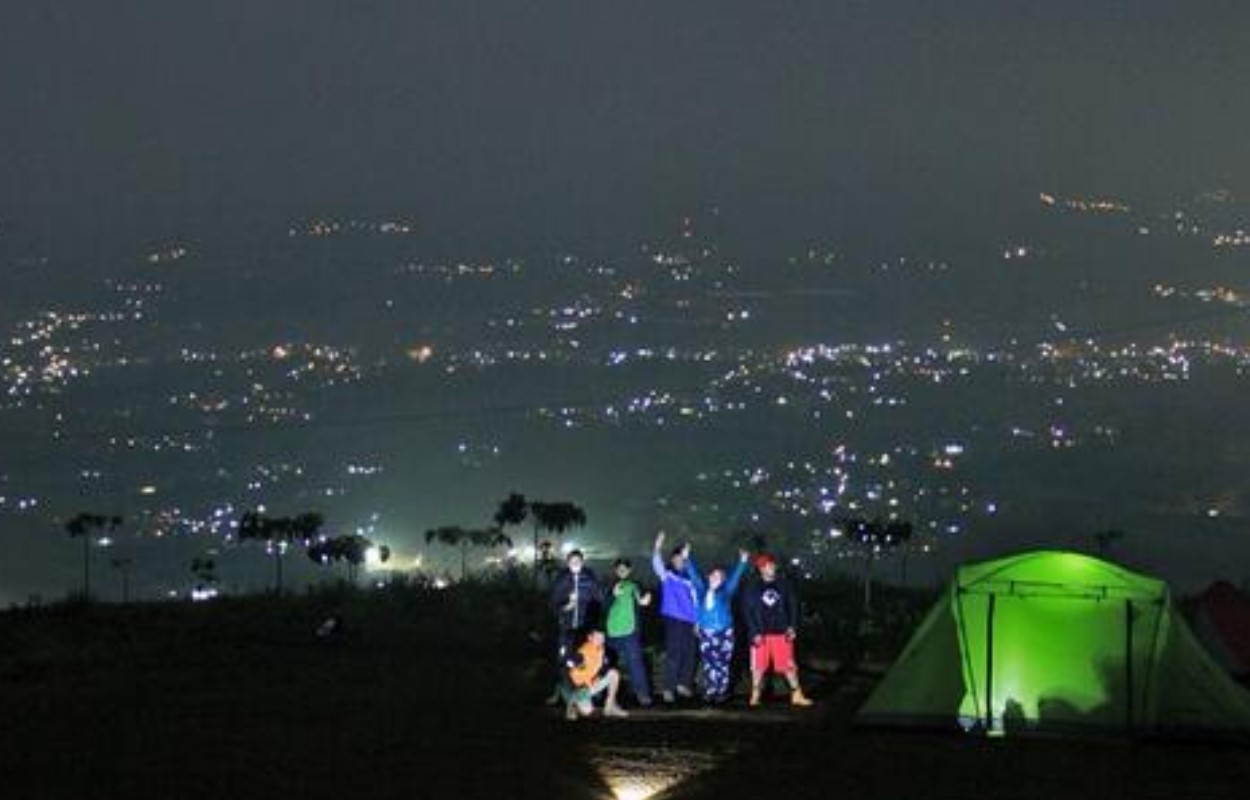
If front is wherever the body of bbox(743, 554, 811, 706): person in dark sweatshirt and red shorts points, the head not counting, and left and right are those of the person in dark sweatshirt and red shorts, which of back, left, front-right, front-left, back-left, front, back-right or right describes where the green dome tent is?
front-left

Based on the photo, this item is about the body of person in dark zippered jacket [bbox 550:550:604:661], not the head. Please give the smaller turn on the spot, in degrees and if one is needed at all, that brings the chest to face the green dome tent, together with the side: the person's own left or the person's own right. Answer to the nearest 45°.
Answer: approximately 45° to the person's own left

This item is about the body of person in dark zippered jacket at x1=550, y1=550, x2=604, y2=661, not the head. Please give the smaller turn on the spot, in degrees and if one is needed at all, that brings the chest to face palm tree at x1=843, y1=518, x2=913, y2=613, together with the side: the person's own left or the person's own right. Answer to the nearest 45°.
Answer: approximately 180°

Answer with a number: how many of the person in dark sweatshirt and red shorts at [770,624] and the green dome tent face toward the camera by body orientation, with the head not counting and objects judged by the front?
2

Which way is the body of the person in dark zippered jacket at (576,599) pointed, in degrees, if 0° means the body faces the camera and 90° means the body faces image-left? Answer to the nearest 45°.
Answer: approximately 0°

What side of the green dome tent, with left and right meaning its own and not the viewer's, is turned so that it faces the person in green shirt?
right

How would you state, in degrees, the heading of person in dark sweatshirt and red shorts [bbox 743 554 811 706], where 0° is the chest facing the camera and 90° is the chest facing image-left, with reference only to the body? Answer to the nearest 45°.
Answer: approximately 0°

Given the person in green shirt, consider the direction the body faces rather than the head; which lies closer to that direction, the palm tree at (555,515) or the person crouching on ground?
the person crouching on ground

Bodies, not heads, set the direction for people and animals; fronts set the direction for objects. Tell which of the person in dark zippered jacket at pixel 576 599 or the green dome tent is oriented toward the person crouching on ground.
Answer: the person in dark zippered jacket
